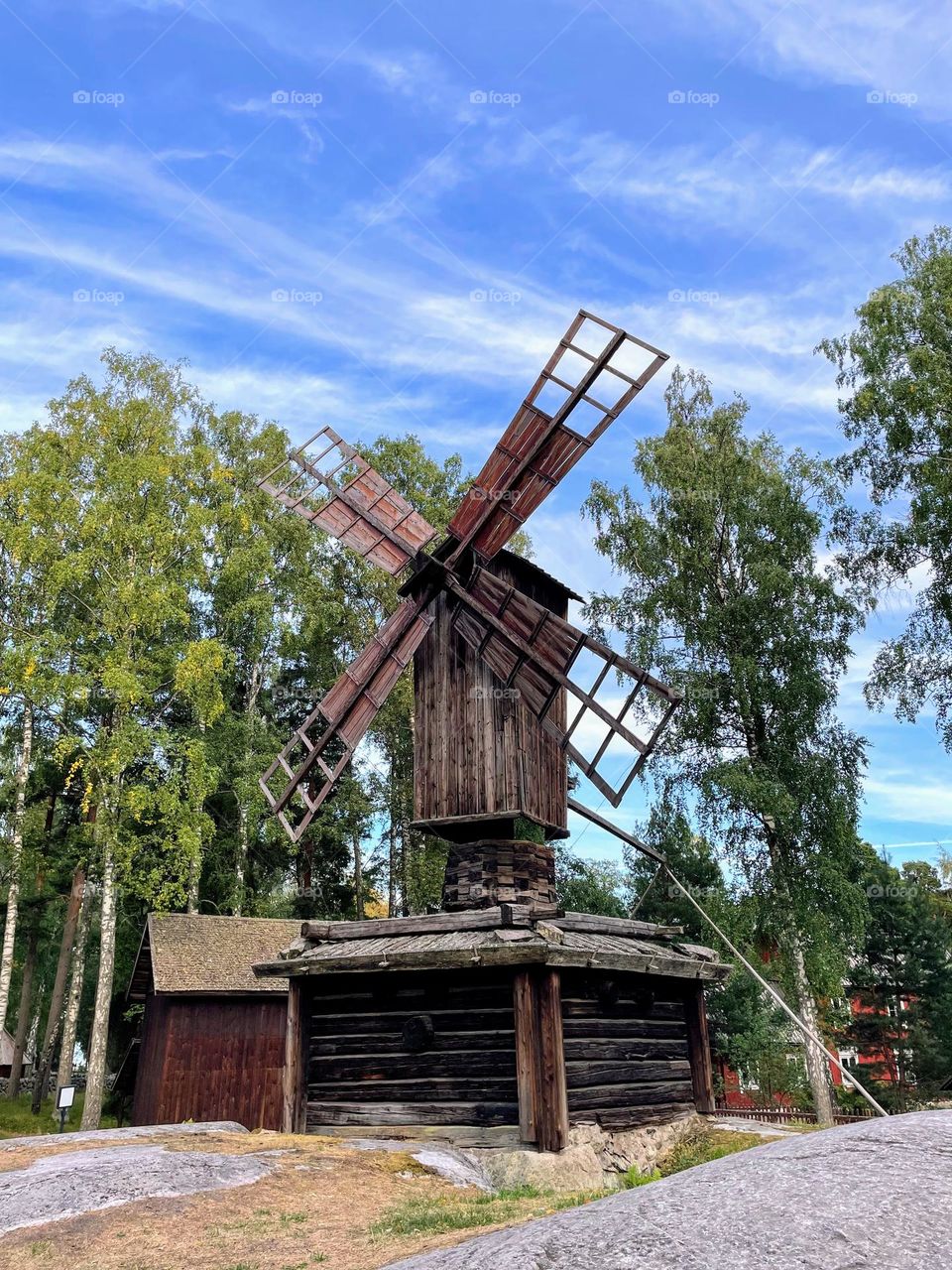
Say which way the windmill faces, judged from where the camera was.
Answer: facing the viewer and to the left of the viewer

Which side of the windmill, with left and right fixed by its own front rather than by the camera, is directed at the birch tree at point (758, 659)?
back

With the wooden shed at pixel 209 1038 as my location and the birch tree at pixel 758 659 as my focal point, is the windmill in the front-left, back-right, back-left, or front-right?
front-right

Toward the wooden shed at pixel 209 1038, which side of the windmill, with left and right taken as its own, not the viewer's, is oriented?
right

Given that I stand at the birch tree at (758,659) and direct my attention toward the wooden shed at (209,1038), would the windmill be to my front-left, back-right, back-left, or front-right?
front-left

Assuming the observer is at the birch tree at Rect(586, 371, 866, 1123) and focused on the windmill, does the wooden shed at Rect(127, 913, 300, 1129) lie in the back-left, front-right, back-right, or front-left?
front-right
